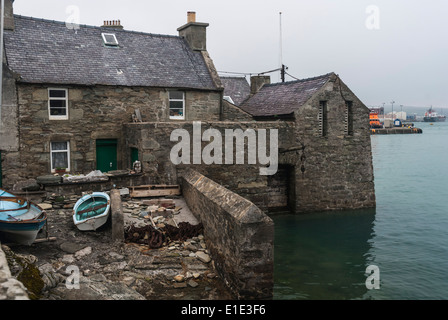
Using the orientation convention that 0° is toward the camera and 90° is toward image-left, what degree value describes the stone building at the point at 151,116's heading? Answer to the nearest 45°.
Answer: approximately 0°

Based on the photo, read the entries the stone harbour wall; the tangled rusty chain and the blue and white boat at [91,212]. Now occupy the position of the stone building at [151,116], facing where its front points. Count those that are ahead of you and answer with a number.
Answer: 3

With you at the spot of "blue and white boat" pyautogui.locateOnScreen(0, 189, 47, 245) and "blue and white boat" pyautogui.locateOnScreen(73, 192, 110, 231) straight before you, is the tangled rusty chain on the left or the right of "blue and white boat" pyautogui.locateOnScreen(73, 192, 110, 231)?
right

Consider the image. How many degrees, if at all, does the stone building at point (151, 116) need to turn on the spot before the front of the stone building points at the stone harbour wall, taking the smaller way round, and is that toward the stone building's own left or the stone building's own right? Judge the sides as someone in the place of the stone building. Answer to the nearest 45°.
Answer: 0° — it already faces it

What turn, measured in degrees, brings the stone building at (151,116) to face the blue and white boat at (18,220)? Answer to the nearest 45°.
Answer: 0° — it already faces it

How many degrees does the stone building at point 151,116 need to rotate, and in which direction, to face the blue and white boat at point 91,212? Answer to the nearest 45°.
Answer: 0° — it already faces it
